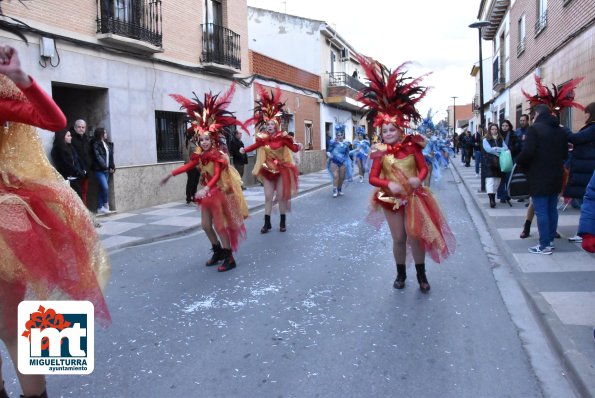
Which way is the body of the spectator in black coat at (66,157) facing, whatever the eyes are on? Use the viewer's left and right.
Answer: facing to the right of the viewer

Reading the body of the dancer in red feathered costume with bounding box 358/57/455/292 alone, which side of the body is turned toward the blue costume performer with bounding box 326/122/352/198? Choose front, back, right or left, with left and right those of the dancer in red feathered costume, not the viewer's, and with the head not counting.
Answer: back

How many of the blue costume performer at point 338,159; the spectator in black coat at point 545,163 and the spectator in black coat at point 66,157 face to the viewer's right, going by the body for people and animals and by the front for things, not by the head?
1

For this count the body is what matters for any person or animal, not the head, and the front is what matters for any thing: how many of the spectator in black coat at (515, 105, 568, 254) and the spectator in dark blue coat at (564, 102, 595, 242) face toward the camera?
0

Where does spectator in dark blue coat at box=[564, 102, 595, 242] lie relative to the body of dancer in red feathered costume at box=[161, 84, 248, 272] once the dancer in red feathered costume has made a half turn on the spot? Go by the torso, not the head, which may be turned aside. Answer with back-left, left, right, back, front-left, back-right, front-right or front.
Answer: front-right

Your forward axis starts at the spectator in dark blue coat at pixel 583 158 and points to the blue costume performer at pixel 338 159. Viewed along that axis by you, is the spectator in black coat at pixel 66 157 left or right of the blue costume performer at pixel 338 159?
left

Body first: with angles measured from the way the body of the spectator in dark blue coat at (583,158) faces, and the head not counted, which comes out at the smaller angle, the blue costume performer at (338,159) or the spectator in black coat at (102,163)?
the spectator in black coat

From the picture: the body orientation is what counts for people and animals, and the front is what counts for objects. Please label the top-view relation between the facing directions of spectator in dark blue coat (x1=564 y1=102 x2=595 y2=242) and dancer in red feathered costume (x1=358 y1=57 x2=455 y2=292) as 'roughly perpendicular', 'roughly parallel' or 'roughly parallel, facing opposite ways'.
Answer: roughly perpendicular

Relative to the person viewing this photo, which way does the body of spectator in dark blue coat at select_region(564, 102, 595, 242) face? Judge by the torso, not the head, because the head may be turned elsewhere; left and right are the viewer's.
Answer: facing to the left of the viewer

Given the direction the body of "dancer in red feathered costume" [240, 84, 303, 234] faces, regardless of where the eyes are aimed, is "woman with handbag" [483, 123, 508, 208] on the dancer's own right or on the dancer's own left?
on the dancer's own left

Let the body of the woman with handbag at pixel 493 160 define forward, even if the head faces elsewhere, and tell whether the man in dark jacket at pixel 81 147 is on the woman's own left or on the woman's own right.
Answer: on the woman's own right
